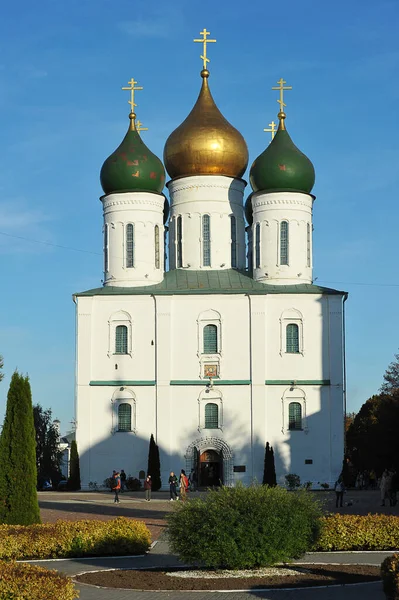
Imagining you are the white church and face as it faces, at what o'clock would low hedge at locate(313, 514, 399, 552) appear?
The low hedge is roughly at 12 o'clock from the white church.

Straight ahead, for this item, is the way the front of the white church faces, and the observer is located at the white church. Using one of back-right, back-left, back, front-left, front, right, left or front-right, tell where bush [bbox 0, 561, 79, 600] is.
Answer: front

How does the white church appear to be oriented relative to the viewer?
toward the camera

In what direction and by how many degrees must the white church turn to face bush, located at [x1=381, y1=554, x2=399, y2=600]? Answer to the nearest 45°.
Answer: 0° — it already faces it

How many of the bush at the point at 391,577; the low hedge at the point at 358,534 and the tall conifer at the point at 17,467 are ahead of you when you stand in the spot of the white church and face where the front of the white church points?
3

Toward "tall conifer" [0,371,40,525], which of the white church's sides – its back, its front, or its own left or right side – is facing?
front

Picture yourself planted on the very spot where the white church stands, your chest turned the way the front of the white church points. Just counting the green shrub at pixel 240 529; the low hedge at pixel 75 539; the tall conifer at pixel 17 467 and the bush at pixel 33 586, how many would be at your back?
0

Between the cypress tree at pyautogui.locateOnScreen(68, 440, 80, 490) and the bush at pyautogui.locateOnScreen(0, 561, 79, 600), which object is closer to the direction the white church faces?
the bush

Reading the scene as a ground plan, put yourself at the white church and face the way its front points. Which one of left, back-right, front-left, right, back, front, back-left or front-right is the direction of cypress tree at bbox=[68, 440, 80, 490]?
right

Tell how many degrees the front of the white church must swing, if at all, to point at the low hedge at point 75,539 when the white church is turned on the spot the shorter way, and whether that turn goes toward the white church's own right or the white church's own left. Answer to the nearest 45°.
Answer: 0° — it already faces it

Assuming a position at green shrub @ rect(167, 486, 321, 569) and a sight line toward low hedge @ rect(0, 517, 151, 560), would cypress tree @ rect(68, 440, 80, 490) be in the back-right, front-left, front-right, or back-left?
front-right

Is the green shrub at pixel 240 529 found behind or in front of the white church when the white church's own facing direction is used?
in front
